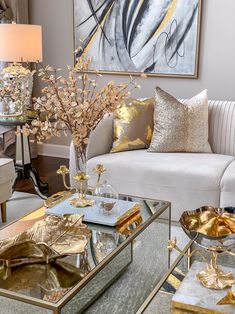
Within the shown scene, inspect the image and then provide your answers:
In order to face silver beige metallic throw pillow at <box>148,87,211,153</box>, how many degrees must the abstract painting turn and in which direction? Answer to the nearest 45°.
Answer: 0° — it already faces it

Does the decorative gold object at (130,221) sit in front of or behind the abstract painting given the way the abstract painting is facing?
in front

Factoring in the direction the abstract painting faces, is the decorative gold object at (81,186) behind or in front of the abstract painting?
in front

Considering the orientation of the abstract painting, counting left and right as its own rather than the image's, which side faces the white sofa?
front

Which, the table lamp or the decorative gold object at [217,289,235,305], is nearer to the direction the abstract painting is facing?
the decorative gold object

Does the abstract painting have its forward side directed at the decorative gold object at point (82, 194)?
yes

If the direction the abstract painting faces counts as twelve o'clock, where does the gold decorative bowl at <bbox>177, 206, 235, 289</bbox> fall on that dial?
The gold decorative bowl is roughly at 12 o'clock from the abstract painting.

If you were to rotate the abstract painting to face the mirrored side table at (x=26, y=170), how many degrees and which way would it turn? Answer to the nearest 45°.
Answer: approximately 45° to its right

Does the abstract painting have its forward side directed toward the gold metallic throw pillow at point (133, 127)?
yes

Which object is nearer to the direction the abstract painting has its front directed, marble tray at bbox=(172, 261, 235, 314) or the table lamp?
the marble tray

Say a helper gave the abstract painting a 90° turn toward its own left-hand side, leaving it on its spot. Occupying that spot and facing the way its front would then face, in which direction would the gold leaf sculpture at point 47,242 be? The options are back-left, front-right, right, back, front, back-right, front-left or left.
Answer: right

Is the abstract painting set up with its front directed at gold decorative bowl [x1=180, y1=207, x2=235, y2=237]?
yes

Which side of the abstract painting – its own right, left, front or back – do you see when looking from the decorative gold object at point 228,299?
front

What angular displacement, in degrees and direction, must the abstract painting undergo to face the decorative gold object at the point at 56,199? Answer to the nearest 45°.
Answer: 0° — it already faces it

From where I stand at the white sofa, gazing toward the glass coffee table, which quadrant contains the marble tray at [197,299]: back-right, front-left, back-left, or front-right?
front-left

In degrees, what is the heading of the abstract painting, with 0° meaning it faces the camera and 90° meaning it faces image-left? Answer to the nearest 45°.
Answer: approximately 0°
